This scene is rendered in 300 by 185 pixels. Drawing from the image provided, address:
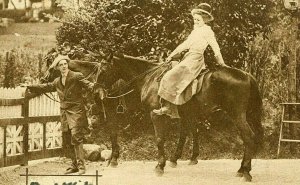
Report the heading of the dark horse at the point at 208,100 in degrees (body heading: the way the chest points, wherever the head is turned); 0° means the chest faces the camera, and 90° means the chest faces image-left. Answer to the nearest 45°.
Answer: approximately 90°

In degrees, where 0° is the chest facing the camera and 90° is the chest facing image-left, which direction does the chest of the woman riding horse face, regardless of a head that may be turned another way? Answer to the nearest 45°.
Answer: approximately 45°

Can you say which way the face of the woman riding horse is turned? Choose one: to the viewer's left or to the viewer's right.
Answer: to the viewer's left
